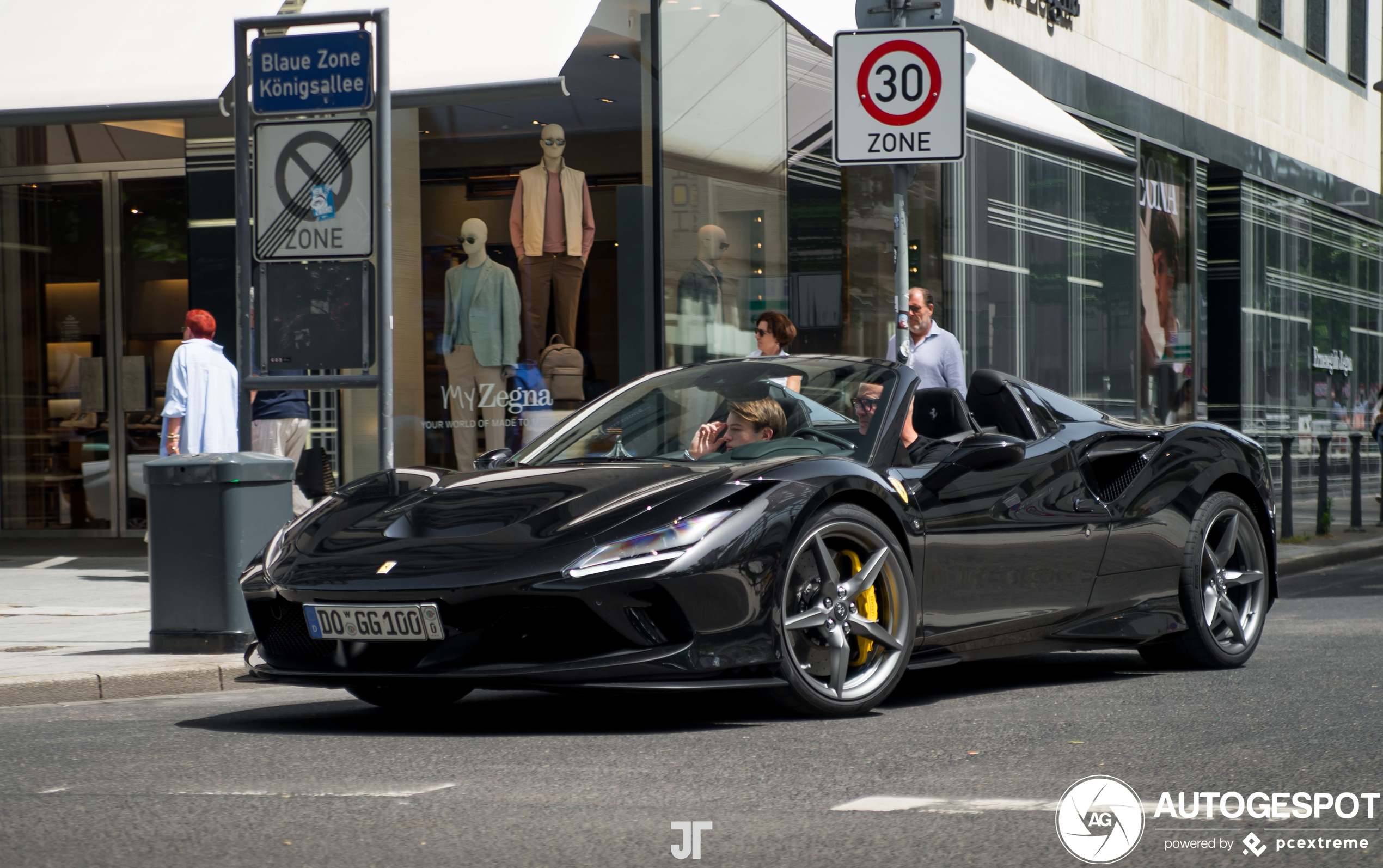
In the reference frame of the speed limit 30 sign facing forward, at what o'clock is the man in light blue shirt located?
The man in light blue shirt is roughly at 6 o'clock from the speed limit 30 sign.

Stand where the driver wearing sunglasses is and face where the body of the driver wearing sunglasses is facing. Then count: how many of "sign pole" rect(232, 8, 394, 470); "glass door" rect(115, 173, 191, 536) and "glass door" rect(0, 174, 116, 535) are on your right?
3

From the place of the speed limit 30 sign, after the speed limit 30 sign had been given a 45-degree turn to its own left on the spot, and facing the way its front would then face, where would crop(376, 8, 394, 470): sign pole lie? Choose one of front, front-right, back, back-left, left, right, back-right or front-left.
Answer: back-right

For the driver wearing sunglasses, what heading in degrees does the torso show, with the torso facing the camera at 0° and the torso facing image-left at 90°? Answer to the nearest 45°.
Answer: approximately 45°

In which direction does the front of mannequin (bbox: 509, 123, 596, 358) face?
toward the camera

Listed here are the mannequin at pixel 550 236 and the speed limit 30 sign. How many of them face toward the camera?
2

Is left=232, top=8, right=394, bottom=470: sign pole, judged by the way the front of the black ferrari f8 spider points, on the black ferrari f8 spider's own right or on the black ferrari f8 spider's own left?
on the black ferrari f8 spider's own right

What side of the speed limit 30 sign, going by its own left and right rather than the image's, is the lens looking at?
front

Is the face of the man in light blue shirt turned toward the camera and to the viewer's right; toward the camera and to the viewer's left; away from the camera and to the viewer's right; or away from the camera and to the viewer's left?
toward the camera and to the viewer's left

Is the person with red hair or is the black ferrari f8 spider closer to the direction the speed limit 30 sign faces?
the black ferrari f8 spider

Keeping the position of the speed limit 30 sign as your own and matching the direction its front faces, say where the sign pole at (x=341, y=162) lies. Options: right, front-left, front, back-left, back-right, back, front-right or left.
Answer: right

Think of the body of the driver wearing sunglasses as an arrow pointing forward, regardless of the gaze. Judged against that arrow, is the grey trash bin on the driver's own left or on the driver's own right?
on the driver's own right

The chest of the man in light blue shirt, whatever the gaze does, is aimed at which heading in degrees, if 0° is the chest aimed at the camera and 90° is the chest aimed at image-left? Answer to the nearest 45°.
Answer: approximately 45°

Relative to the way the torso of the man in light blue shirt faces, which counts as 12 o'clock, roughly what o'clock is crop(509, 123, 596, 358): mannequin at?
The mannequin is roughly at 3 o'clock from the man in light blue shirt.

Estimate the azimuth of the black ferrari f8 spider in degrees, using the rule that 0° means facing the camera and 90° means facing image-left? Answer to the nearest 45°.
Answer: approximately 45°
